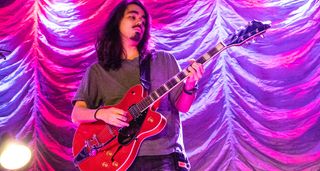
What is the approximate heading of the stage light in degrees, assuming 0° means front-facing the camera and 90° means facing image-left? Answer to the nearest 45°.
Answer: approximately 0°

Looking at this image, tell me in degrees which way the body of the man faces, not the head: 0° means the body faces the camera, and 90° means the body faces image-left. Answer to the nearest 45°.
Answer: approximately 0°
